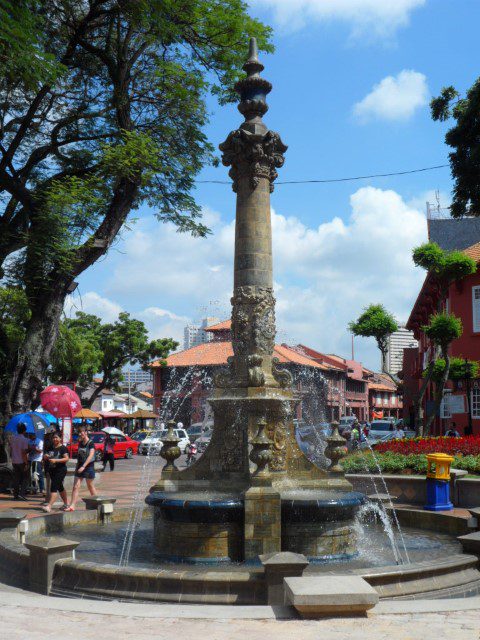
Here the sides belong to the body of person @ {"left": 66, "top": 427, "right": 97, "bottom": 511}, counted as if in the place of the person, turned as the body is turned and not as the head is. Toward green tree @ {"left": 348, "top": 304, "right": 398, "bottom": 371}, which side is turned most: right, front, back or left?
back

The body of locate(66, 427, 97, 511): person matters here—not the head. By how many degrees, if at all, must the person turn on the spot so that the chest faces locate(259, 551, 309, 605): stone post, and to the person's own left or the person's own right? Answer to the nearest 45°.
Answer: approximately 45° to the person's own left

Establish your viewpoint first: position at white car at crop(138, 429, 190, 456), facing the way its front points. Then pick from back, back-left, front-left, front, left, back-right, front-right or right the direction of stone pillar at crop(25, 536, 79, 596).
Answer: front-left

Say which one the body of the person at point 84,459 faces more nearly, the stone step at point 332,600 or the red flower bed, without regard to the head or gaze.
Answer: the stone step

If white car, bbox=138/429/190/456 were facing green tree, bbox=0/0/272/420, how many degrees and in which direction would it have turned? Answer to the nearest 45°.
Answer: approximately 45° to its left

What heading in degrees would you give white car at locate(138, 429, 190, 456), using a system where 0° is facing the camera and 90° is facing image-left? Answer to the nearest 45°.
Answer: approximately 45°

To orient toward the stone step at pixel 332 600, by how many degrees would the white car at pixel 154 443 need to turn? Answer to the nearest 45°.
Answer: approximately 45° to its left

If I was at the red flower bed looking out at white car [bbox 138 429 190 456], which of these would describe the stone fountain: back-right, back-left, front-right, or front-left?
back-left

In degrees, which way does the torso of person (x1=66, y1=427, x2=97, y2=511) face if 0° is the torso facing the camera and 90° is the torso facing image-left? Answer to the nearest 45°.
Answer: approximately 45°

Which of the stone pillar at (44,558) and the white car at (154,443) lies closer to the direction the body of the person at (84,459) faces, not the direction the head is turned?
the stone pillar

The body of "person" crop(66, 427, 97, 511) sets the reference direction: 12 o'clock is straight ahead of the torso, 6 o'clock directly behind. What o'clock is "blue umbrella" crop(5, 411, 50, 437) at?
The blue umbrella is roughly at 4 o'clock from the person.

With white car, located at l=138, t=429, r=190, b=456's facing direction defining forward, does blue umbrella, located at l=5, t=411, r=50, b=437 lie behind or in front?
in front

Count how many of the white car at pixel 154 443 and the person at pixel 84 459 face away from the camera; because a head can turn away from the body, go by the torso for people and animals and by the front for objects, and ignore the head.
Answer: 0
